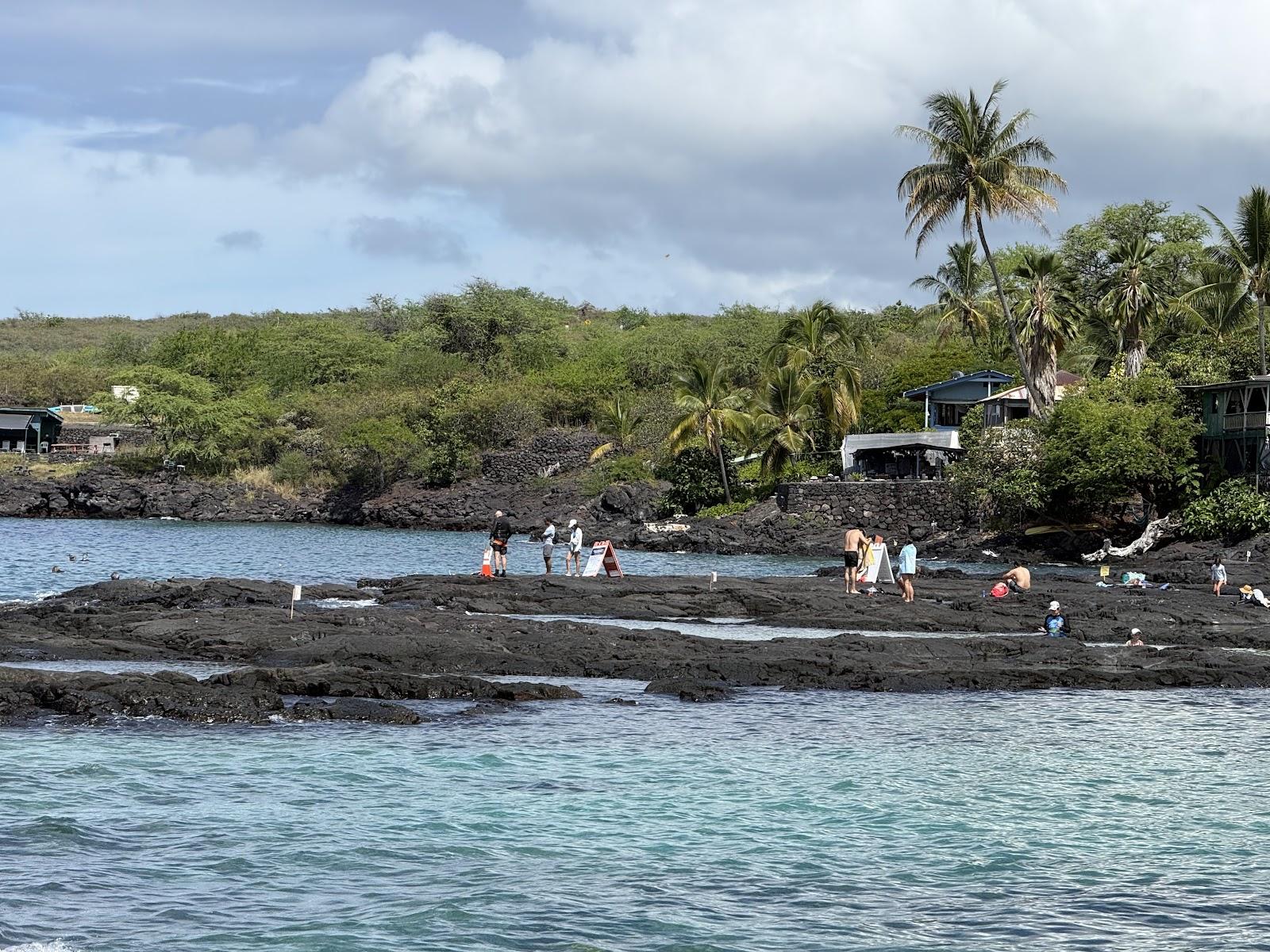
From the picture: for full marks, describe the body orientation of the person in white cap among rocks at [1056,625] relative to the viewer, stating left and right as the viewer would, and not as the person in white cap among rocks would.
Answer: facing the viewer

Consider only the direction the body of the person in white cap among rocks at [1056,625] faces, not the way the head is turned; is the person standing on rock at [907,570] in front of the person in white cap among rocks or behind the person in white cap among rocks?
behind

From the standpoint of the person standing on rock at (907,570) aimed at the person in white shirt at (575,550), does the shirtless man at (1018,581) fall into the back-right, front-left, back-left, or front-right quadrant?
back-right

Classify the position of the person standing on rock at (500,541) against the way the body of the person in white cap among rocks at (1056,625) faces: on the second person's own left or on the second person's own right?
on the second person's own right

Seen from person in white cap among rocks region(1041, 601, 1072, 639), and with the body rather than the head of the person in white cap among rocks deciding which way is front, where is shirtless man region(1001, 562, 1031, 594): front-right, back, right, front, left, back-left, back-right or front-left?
back

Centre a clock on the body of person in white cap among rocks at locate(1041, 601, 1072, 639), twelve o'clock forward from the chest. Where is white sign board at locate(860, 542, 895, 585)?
The white sign board is roughly at 5 o'clock from the person in white cap among rocks.

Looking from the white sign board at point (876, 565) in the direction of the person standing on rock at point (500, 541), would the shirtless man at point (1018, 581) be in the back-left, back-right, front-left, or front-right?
back-left
